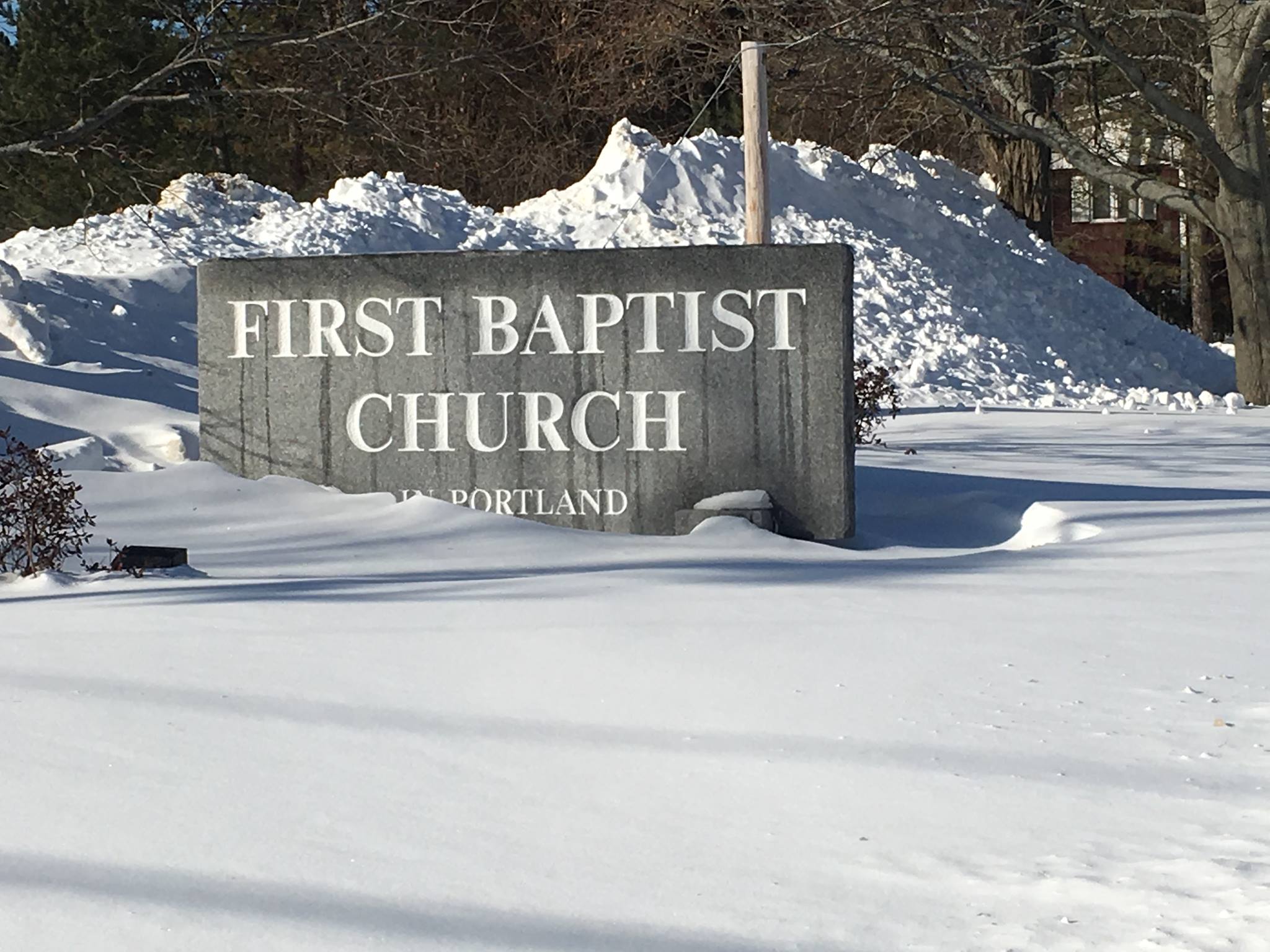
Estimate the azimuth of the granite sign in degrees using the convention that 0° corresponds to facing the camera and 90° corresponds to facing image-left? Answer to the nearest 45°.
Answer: approximately 0°

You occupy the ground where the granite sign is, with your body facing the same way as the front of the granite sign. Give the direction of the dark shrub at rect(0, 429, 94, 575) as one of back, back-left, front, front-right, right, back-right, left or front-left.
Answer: front-right

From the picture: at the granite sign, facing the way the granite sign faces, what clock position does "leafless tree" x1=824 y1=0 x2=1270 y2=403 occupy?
The leafless tree is roughly at 7 o'clock from the granite sign.

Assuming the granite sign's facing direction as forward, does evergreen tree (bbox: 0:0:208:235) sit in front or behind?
behind

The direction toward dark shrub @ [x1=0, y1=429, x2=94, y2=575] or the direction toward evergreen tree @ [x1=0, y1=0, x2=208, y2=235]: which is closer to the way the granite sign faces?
the dark shrub

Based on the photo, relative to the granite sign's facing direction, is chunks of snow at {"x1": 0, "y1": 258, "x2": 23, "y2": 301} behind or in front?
behind

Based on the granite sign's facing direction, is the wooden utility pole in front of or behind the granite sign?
behind

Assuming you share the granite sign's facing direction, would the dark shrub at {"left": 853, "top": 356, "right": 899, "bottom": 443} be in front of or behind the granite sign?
behind

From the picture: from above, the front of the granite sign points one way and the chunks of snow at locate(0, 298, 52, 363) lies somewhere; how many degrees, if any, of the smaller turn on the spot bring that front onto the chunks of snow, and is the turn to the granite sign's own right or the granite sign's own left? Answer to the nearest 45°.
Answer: approximately 135° to the granite sign's own right
